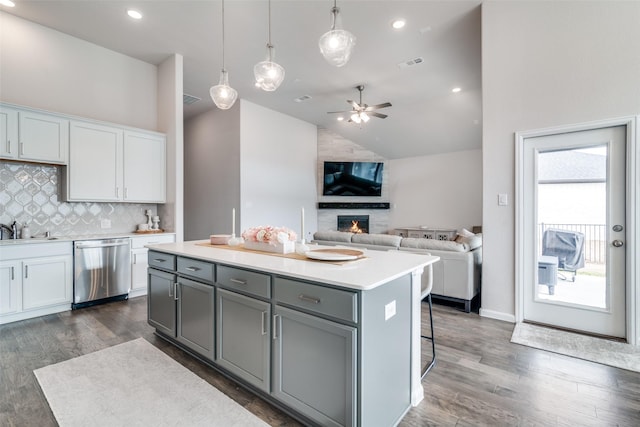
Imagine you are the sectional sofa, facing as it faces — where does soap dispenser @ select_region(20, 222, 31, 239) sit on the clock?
The soap dispenser is roughly at 7 o'clock from the sectional sofa.

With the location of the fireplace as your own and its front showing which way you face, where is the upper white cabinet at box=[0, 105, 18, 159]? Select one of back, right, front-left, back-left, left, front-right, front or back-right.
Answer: front-right

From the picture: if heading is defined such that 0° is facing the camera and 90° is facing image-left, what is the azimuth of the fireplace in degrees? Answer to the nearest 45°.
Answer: approximately 0°

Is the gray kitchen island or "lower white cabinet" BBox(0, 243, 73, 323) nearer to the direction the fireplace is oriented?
the gray kitchen island

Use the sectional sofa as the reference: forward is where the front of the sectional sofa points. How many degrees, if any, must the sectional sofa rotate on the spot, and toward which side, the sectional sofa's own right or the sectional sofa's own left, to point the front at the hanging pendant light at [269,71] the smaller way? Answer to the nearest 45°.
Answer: approximately 180°

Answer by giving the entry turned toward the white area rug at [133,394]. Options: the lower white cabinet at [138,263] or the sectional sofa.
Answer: the lower white cabinet

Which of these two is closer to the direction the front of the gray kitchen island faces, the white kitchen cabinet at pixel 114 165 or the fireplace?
the white kitchen cabinet

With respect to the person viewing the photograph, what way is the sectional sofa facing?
facing away from the viewer and to the right of the viewer

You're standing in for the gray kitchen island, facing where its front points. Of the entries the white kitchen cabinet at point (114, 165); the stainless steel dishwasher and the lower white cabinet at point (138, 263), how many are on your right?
3

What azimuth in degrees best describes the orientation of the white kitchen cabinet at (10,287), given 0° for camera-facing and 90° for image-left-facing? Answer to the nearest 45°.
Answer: approximately 0°
